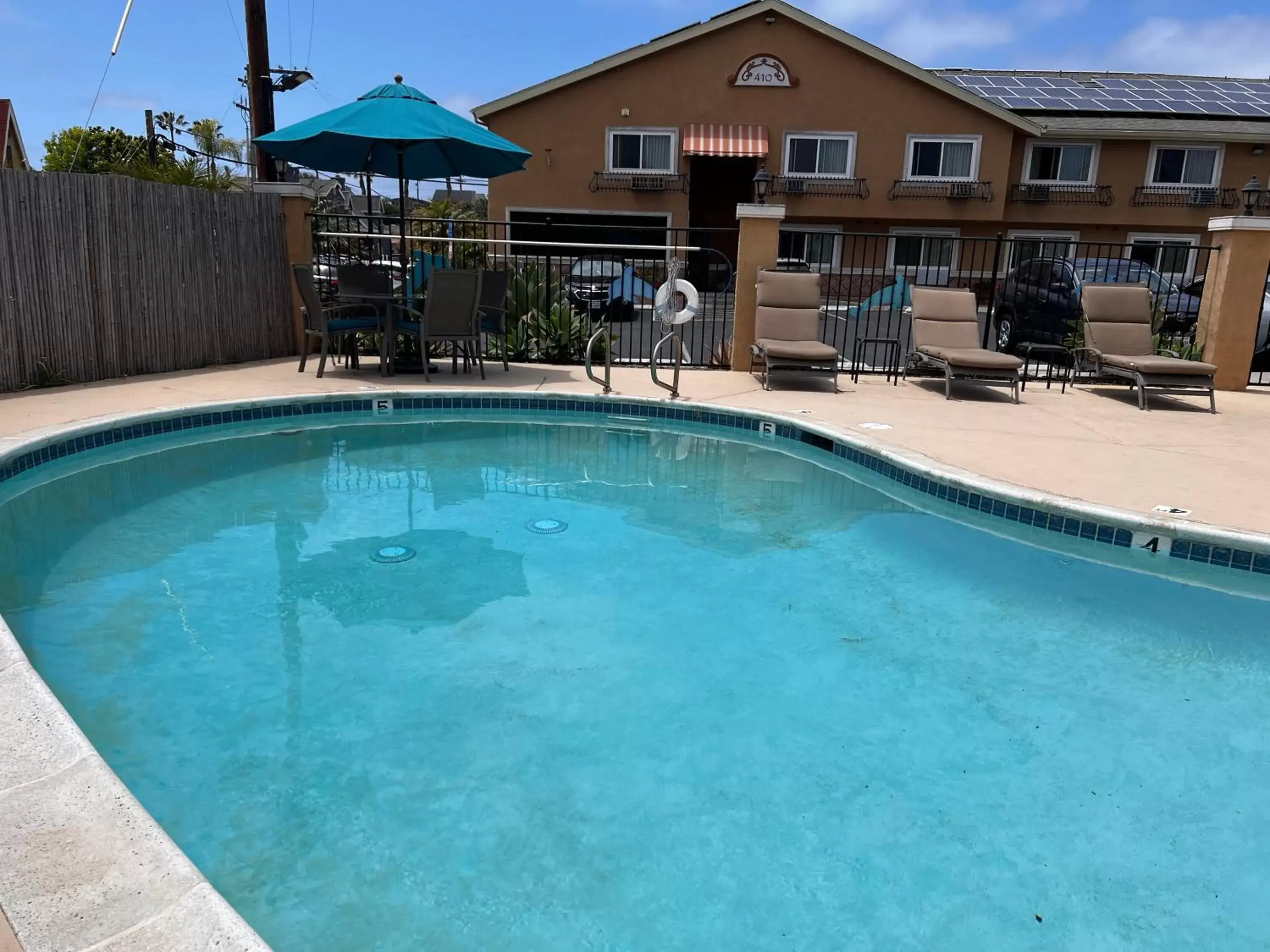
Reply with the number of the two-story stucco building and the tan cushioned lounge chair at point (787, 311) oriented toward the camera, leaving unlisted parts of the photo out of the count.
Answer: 2

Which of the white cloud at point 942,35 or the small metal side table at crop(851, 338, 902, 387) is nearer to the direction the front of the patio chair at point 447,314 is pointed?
the white cloud

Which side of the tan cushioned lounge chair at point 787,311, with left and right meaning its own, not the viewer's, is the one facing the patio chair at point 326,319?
right

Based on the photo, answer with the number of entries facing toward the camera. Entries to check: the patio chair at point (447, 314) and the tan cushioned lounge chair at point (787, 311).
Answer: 1

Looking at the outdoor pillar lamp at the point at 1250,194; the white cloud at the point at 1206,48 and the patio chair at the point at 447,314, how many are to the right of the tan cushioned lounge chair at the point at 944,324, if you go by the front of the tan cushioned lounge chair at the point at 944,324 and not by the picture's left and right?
1

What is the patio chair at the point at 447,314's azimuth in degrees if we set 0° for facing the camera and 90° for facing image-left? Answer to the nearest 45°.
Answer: approximately 135°

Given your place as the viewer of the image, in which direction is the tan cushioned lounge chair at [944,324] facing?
facing the viewer and to the right of the viewer

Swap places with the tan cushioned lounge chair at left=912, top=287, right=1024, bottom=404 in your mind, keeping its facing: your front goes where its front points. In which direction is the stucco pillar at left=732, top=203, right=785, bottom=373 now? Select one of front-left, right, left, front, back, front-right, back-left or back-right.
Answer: back-right

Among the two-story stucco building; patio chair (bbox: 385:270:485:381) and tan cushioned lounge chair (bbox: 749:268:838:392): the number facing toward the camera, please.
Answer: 2

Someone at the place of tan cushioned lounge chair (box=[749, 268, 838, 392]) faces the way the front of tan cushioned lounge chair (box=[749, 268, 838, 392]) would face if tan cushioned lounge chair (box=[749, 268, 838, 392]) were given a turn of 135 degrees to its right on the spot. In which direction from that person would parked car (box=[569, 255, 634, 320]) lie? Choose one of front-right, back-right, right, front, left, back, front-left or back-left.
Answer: front

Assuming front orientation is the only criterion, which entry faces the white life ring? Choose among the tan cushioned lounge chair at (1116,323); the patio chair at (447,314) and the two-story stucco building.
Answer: the two-story stucco building
